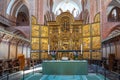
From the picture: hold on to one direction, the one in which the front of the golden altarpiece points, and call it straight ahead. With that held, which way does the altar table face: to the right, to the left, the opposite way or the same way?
the same way

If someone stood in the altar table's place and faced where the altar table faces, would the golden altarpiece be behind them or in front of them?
behind

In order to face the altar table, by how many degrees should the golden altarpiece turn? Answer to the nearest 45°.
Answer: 0° — it already faces it

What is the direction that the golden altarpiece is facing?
toward the camera

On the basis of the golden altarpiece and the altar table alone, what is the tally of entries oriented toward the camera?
2

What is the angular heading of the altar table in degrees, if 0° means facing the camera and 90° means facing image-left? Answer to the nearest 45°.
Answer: approximately 0°
